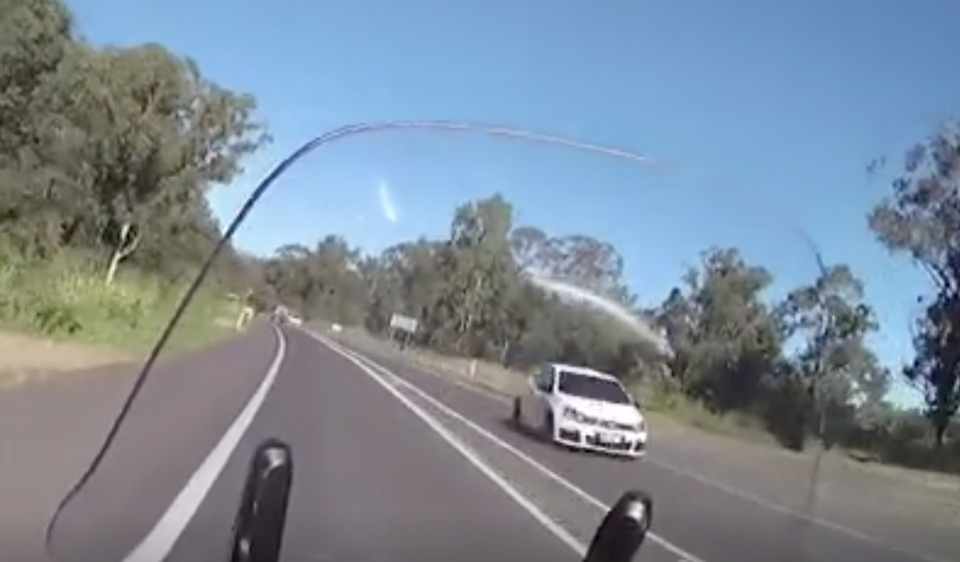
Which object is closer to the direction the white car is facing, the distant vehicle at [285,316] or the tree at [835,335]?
the tree

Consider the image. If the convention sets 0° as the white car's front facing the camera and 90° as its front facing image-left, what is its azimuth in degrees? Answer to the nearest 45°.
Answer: approximately 315°

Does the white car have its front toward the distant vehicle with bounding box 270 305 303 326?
no
